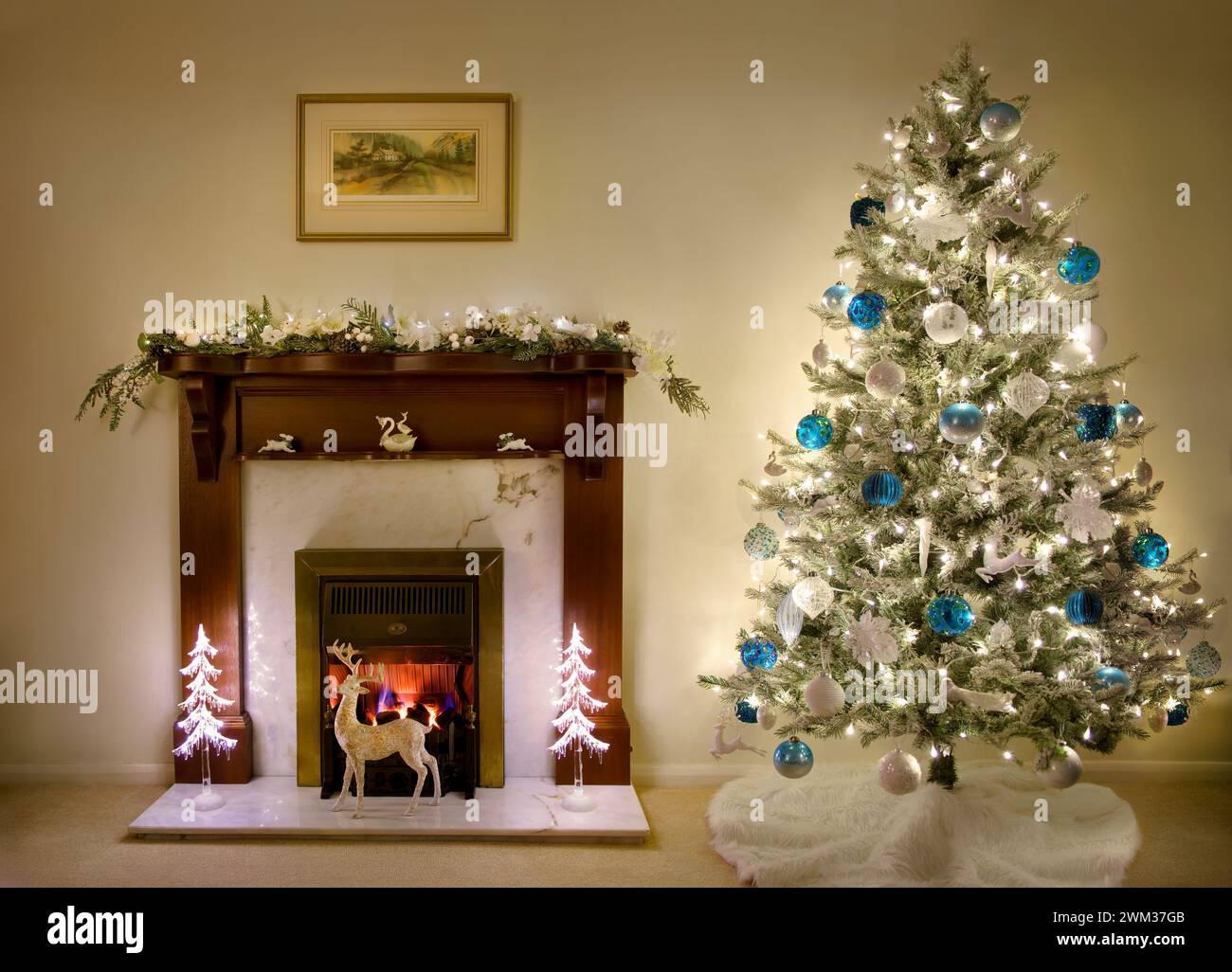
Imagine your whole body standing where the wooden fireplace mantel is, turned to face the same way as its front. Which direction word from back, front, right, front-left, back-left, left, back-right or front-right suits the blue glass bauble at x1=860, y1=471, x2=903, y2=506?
front-left

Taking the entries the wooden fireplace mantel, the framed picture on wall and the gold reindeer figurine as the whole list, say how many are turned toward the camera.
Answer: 2

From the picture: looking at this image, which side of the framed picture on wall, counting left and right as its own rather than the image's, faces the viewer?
front

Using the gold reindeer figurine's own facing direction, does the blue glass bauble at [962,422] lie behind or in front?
behind

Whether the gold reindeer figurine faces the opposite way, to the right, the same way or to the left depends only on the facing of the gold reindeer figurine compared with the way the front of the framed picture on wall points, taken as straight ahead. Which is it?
to the right

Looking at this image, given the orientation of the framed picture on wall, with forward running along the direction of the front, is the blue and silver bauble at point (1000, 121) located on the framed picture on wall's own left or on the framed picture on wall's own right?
on the framed picture on wall's own left

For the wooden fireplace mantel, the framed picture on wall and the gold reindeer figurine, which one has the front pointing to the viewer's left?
the gold reindeer figurine

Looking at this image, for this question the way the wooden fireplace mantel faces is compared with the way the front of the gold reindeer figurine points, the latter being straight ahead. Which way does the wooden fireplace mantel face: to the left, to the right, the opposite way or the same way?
to the left

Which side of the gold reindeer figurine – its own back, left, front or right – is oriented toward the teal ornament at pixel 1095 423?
back

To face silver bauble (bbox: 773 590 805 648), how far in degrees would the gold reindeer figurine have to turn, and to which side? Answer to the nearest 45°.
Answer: approximately 135° to its left

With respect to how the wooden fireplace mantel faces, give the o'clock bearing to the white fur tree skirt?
The white fur tree skirt is roughly at 10 o'clock from the wooden fireplace mantel.

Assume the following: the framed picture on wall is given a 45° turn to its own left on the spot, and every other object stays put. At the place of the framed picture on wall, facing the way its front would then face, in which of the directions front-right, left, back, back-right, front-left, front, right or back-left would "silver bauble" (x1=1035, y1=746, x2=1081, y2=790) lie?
front
